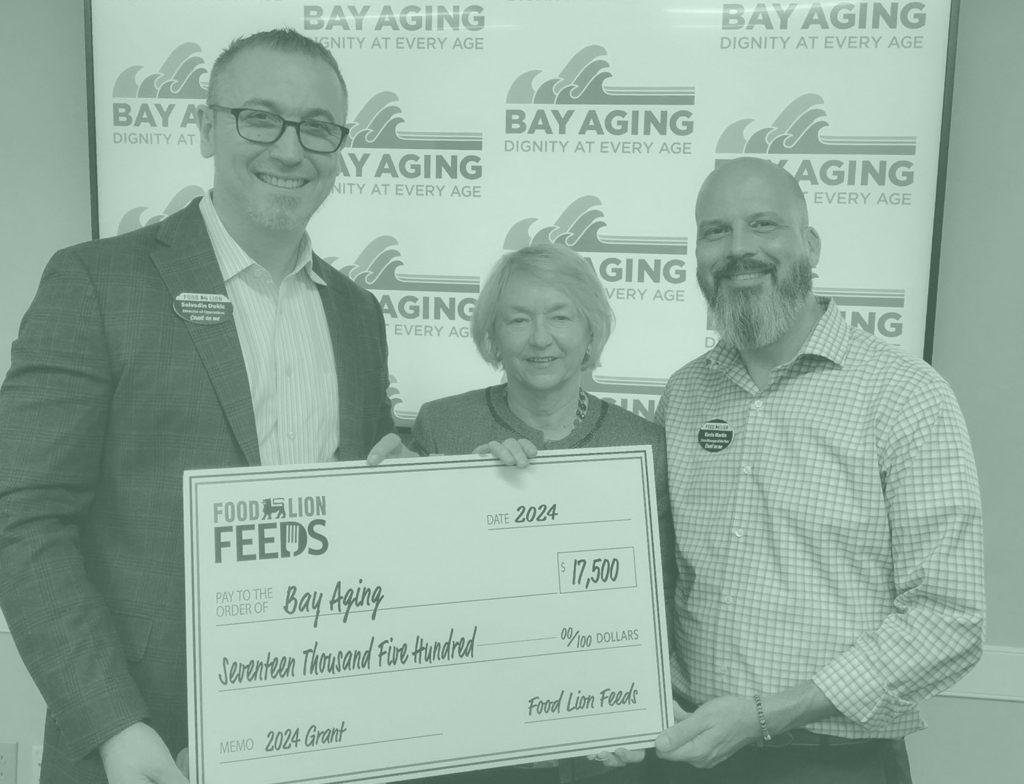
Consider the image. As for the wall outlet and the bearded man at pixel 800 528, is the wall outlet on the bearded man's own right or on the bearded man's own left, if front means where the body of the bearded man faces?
on the bearded man's own right

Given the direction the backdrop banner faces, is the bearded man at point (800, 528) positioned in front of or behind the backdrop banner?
in front

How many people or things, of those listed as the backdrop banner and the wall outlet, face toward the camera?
2

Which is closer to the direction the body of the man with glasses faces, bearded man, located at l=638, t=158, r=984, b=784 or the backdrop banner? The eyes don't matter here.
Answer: the bearded man

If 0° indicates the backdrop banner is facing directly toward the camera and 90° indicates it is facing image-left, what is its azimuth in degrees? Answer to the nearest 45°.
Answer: approximately 0°

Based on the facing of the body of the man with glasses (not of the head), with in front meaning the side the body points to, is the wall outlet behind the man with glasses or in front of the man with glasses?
behind

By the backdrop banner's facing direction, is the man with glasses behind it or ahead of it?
ahead
